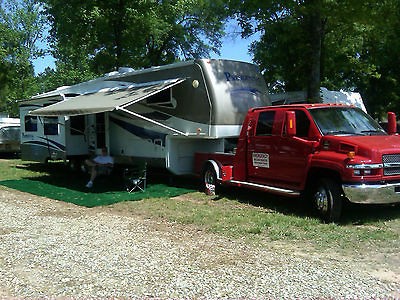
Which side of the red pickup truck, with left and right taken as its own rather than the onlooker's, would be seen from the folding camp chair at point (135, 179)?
back

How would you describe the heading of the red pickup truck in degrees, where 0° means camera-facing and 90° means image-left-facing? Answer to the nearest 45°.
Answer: approximately 315°

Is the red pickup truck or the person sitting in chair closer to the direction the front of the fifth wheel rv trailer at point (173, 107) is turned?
the red pickup truck
